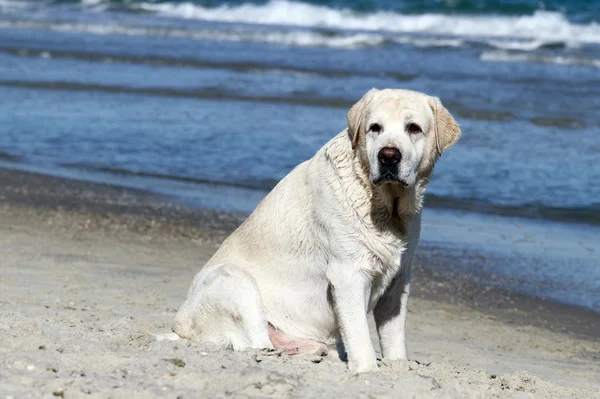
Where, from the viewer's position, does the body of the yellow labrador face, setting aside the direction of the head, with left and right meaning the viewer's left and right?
facing the viewer and to the right of the viewer
